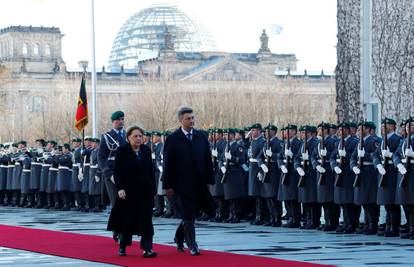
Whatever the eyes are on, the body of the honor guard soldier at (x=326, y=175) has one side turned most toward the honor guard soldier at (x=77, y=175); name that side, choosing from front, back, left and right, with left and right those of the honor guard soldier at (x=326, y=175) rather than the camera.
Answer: right

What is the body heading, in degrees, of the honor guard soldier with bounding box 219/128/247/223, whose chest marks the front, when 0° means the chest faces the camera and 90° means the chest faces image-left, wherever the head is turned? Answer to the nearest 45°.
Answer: approximately 45°

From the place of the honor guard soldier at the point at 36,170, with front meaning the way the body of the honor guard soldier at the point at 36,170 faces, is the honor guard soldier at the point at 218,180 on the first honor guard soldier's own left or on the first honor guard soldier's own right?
on the first honor guard soldier's own left

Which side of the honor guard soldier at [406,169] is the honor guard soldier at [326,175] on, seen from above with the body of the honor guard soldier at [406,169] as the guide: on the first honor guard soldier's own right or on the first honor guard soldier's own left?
on the first honor guard soldier's own right

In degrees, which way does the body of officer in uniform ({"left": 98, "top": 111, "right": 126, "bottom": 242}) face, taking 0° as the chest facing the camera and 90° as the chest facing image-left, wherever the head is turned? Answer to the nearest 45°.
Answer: approximately 315°

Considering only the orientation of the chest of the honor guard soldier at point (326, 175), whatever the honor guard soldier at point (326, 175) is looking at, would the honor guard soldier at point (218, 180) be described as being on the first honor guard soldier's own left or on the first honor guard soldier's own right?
on the first honor guard soldier's own right

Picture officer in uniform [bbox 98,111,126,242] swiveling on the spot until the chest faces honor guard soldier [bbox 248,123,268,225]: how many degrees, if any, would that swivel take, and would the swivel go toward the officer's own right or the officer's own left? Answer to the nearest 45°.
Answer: approximately 90° to the officer's own left

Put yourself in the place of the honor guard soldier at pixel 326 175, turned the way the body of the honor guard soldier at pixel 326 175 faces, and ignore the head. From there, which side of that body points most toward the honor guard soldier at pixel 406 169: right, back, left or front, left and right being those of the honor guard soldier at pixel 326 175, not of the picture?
left
